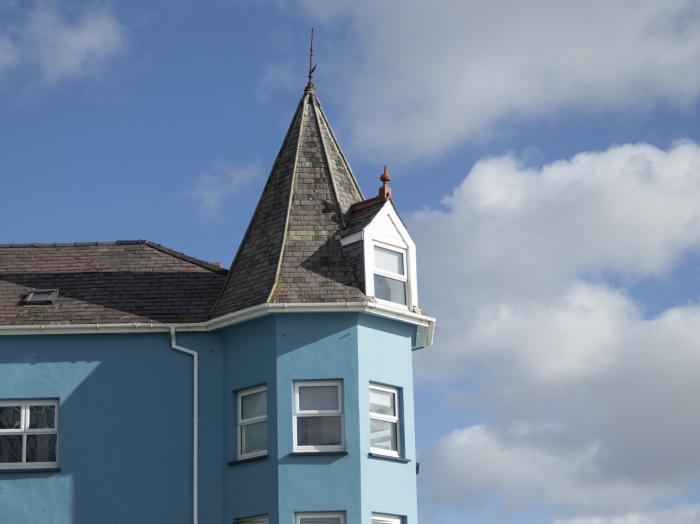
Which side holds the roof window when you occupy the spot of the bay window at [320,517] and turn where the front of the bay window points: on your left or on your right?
on your right

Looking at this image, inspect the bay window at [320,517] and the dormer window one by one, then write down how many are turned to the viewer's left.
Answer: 0

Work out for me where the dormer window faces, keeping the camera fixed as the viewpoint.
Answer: facing the viewer and to the right of the viewer

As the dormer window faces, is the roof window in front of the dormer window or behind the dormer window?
behind
